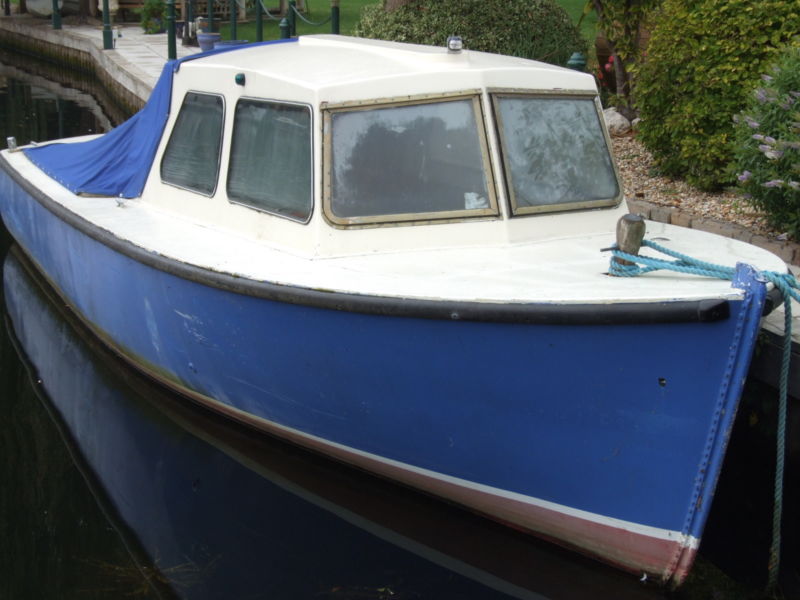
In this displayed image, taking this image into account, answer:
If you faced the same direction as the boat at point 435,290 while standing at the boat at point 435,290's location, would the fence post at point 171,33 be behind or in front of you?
behind

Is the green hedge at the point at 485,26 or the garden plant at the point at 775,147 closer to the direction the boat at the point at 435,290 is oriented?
the garden plant

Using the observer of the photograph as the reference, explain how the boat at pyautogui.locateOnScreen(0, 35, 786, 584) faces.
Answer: facing the viewer and to the right of the viewer

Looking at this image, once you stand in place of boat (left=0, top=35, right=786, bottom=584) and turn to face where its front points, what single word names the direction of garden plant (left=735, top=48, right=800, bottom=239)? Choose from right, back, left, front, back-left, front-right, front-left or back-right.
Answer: left

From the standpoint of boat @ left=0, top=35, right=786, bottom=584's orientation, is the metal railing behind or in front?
behind

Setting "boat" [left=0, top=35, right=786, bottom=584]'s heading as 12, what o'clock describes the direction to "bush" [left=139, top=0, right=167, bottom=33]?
The bush is roughly at 7 o'clock from the boat.

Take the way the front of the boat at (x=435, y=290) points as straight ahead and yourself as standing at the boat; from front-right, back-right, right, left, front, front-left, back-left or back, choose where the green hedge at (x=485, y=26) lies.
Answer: back-left

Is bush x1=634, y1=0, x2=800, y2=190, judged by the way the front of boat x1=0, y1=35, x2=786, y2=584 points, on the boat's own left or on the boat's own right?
on the boat's own left

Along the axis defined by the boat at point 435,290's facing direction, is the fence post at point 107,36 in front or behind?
behind
